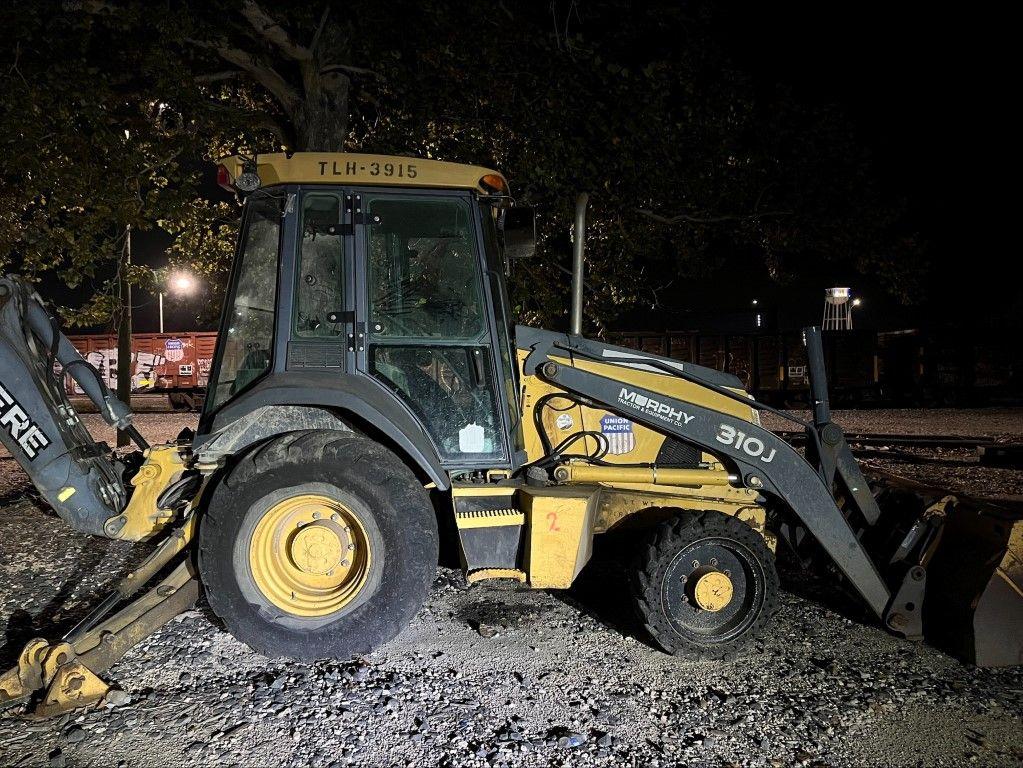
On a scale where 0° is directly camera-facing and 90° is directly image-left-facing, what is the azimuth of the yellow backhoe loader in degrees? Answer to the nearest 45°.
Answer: approximately 270°

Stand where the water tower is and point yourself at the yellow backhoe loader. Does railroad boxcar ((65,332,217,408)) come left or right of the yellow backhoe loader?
right

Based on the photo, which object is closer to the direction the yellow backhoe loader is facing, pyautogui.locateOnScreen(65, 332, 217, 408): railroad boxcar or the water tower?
the water tower

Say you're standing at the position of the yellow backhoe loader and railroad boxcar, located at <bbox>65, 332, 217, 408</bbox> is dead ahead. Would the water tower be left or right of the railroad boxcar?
right

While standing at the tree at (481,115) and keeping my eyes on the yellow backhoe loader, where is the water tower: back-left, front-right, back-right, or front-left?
back-left

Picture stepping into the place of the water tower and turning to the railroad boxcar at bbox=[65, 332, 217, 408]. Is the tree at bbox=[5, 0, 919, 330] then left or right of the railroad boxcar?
left

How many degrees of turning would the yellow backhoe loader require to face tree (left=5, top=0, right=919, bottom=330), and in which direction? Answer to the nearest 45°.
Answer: approximately 90° to its left

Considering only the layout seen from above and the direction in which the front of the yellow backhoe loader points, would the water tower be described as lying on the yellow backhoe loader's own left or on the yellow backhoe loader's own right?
on the yellow backhoe loader's own left

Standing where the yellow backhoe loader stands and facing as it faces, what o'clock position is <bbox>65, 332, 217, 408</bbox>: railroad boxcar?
The railroad boxcar is roughly at 8 o'clock from the yellow backhoe loader.
